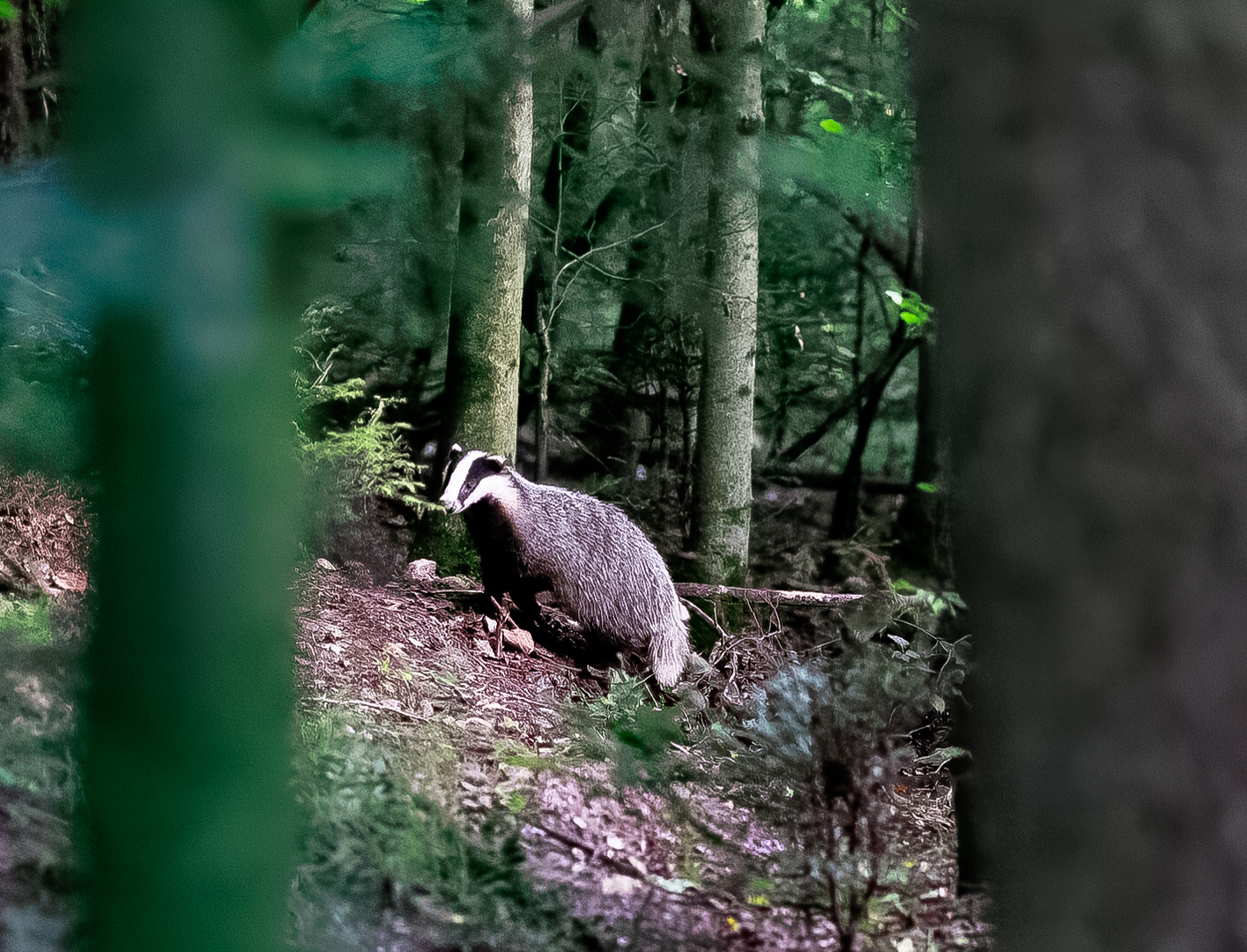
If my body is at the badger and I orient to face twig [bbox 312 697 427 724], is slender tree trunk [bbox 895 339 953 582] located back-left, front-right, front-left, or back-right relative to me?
back-right

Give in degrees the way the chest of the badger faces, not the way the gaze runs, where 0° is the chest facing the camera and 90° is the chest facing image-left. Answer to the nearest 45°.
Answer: approximately 90°

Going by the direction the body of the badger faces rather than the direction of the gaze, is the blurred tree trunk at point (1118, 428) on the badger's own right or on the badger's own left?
on the badger's own left
